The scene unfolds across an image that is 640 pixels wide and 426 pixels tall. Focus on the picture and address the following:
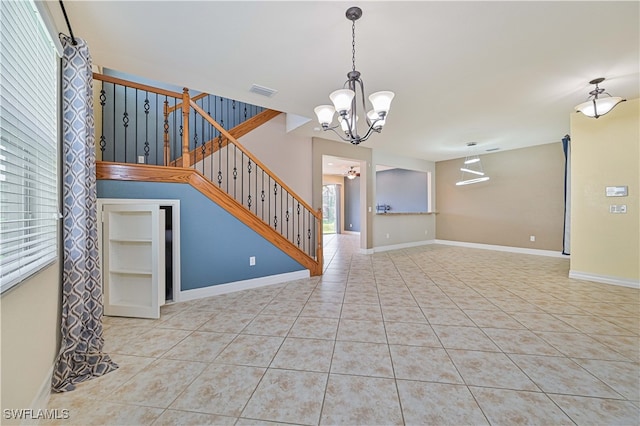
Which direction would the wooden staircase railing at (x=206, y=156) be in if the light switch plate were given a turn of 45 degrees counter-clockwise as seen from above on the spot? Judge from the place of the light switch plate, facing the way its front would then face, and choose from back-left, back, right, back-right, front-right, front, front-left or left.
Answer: right

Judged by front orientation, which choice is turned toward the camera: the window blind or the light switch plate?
the light switch plate

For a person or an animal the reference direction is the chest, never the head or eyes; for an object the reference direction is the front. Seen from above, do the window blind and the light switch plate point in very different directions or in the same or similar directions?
very different directions

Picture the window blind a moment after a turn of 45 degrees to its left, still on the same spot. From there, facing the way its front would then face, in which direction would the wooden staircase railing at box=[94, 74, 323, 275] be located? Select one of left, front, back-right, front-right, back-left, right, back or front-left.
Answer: front

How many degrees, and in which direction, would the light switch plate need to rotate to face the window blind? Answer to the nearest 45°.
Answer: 0° — it already faces it

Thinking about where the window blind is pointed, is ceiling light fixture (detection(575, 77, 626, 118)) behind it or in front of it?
in front

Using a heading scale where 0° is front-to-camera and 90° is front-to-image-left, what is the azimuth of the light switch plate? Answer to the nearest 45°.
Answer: approximately 0°

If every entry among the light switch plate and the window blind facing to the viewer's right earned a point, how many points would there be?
1

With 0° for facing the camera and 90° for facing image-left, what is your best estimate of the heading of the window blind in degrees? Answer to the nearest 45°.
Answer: approximately 270°

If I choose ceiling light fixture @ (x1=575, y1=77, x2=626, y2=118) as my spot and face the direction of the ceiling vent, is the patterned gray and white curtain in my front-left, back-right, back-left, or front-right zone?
front-left
